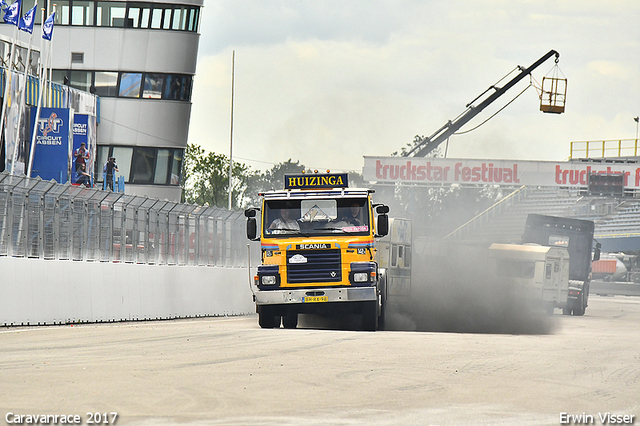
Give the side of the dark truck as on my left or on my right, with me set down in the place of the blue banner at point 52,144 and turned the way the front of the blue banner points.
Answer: on my left

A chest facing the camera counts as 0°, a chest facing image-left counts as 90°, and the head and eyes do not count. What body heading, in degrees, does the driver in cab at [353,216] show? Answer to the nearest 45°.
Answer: approximately 0°

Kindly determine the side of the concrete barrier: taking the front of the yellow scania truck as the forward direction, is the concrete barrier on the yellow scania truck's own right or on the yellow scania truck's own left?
on the yellow scania truck's own right

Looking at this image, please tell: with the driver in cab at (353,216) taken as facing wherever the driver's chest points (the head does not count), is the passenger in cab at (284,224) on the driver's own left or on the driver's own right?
on the driver's own right

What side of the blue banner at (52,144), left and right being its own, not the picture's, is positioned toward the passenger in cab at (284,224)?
front

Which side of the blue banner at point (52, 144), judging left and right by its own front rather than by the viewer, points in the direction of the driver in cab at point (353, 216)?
front

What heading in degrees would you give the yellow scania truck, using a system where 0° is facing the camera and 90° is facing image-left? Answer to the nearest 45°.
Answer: approximately 0°

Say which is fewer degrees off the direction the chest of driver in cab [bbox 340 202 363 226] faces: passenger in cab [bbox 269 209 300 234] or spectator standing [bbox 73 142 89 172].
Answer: the passenger in cab
